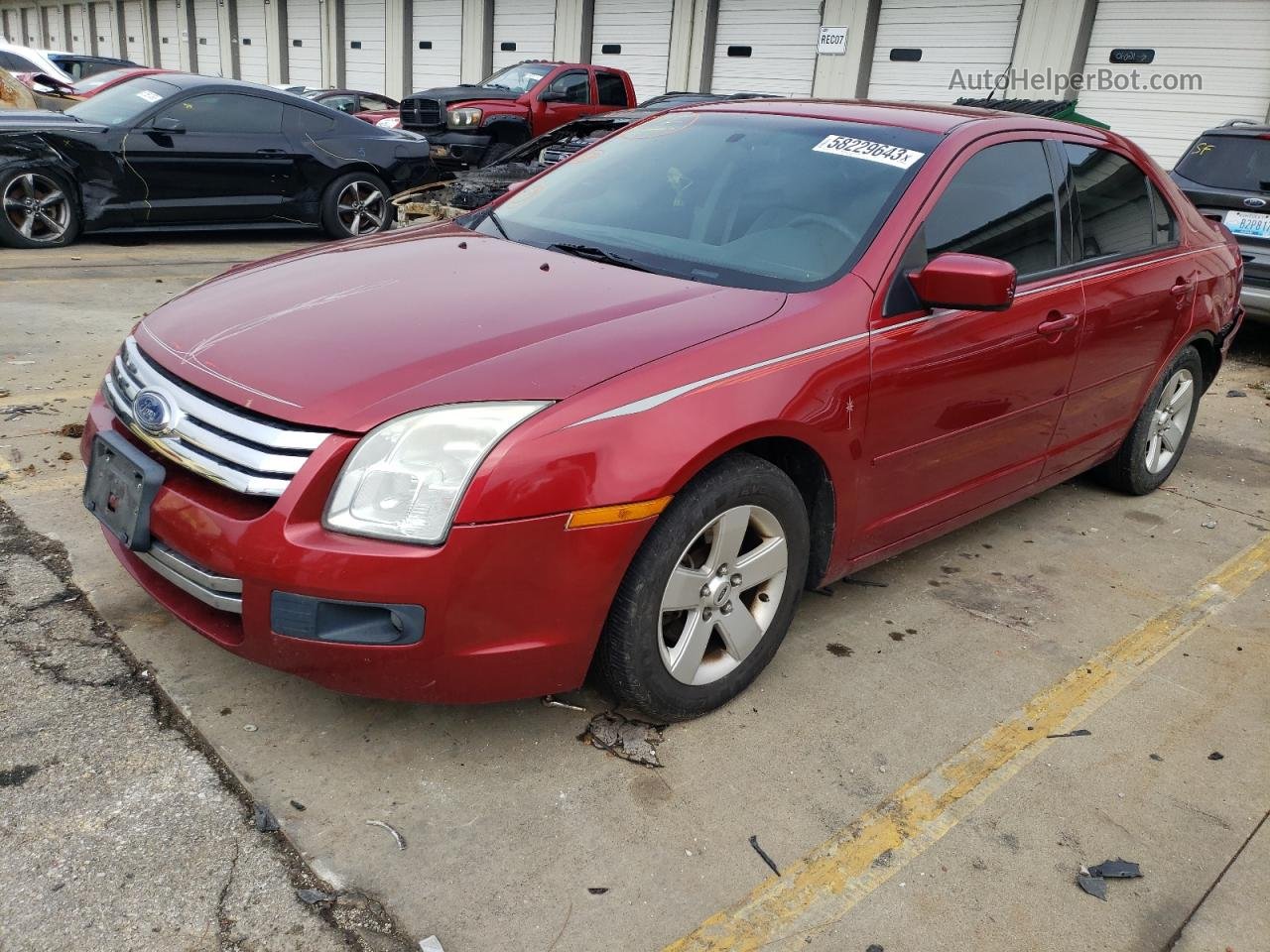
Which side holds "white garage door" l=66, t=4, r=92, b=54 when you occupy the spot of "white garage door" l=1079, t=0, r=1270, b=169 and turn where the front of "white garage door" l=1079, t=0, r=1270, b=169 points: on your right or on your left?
on your right

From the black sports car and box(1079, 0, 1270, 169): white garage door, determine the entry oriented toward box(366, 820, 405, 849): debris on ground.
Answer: the white garage door

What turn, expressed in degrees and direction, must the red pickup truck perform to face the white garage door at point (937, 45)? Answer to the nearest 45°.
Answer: approximately 135° to its left

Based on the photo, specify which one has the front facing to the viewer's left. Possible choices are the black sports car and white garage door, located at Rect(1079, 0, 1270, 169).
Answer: the black sports car

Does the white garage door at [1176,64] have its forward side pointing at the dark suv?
yes

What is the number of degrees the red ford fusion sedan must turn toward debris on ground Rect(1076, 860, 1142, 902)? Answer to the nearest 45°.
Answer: approximately 90° to its left

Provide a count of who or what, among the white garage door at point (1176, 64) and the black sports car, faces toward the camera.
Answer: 1

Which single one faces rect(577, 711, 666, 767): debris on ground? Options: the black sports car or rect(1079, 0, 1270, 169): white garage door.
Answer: the white garage door

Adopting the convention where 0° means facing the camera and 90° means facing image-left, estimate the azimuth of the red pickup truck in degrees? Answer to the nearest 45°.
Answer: approximately 45°

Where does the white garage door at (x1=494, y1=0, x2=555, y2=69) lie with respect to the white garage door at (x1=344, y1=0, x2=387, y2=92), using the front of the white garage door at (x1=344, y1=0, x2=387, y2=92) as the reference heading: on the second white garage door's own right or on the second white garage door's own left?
on the second white garage door's own left
